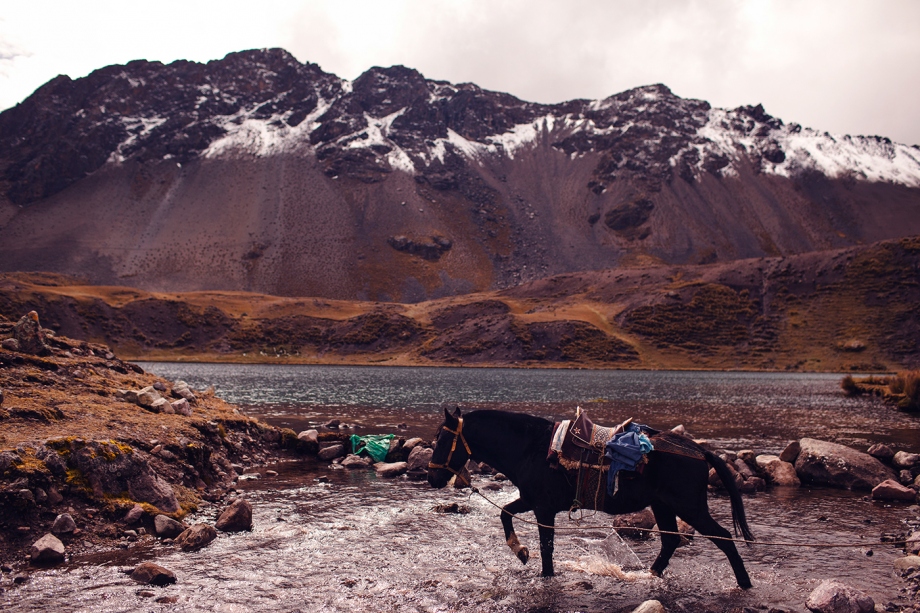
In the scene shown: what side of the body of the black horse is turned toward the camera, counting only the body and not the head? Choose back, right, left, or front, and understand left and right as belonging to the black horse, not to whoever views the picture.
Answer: left

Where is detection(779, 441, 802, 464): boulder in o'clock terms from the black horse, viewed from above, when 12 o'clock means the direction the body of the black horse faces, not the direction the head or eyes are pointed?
The boulder is roughly at 4 o'clock from the black horse.

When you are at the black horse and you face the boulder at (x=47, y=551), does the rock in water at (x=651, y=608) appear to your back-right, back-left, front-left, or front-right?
back-left

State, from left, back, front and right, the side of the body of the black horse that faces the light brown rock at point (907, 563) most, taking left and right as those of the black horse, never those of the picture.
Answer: back

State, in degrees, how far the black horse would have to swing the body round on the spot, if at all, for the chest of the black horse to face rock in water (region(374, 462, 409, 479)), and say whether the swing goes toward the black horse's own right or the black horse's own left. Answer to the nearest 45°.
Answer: approximately 45° to the black horse's own right

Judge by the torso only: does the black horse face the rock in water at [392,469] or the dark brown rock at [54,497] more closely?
the dark brown rock

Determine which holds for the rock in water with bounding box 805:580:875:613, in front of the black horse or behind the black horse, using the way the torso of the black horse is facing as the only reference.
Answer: behind

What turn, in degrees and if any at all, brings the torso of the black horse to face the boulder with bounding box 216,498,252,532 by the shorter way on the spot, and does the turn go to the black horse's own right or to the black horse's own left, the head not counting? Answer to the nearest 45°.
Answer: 0° — it already faces it

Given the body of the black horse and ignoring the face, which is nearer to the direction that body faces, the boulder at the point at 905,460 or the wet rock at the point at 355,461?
the wet rock

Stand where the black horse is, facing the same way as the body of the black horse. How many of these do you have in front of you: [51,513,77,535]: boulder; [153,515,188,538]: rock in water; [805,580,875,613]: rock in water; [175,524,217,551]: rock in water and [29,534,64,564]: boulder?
4
